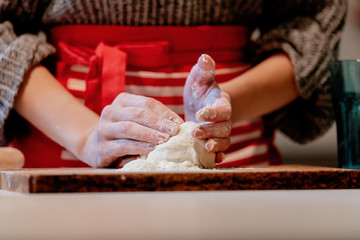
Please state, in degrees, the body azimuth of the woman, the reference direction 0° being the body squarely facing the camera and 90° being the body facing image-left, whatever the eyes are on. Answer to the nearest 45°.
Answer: approximately 0°

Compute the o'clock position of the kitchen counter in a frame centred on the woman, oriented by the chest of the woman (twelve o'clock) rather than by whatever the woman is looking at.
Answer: The kitchen counter is roughly at 12 o'clock from the woman.
